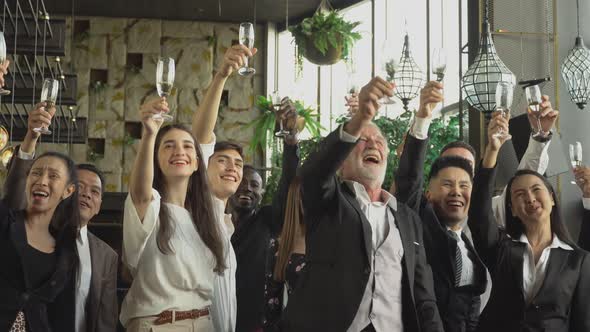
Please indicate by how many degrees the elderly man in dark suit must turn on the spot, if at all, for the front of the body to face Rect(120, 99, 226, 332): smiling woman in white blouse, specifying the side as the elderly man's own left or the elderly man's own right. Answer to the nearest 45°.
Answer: approximately 135° to the elderly man's own right

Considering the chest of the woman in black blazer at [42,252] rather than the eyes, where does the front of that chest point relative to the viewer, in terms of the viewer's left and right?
facing the viewer and to the left of the viewer

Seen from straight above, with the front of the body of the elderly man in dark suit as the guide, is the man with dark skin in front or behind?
behind

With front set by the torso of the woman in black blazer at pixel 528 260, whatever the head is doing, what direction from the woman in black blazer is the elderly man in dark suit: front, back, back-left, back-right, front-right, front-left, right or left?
front-right

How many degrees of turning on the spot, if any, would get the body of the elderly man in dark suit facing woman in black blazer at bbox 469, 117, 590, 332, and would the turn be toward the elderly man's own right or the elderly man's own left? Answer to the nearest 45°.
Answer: approximately 90° to the elderly man's own left

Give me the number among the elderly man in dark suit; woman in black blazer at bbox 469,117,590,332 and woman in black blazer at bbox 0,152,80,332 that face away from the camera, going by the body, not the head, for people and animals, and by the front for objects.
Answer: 0

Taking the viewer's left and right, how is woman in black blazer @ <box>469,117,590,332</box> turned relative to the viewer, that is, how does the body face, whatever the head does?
facing the viewer

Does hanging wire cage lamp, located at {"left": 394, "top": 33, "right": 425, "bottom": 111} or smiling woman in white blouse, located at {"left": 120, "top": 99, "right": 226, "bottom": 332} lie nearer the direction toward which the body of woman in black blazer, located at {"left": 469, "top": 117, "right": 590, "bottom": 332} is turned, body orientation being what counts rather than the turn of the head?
the smiling woman in white blouse

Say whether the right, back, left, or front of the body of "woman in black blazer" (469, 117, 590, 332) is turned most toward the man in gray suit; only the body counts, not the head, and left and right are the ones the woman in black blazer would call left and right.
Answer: right

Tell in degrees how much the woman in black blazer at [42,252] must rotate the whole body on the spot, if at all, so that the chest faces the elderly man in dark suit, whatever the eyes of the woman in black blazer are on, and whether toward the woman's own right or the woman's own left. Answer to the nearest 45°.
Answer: approximately 90° to the woman's own left

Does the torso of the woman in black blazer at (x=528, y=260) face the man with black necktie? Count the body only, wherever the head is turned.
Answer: no

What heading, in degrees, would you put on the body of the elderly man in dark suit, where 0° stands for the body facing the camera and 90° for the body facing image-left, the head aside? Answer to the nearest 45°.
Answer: approximately 315°

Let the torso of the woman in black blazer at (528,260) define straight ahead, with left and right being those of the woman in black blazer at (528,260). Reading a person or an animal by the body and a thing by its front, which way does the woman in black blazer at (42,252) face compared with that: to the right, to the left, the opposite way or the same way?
the same way

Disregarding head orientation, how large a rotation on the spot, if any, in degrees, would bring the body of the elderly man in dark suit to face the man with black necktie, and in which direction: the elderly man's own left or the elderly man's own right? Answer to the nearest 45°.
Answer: approximately 90° to the elderly man's own left

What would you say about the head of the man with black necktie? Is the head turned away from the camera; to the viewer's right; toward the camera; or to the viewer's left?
toward the camera

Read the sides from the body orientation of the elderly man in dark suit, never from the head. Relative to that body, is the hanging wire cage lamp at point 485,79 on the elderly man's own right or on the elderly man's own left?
on the elderly man's own left

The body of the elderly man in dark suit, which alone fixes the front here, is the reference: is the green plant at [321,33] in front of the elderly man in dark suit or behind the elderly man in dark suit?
behind
